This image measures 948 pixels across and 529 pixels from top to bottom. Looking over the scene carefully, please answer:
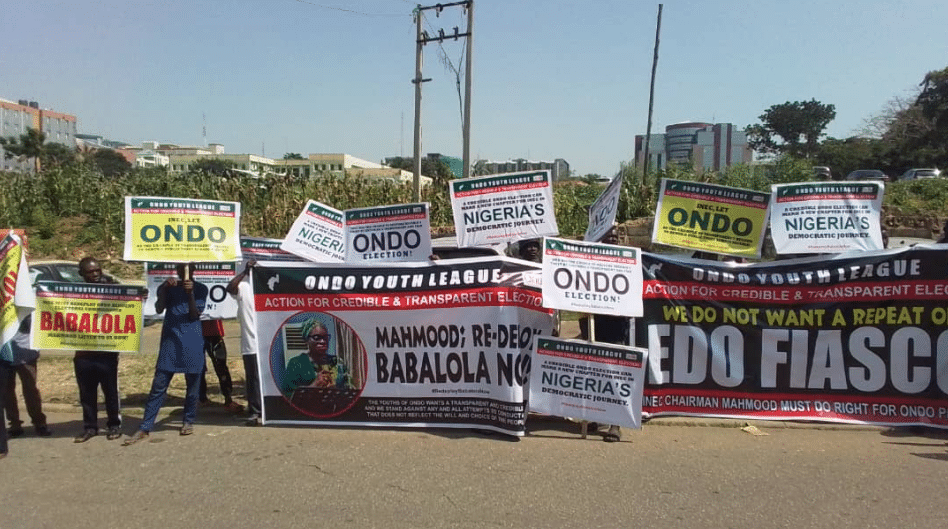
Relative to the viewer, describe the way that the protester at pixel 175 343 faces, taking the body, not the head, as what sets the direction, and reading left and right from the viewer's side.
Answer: facing the viewer

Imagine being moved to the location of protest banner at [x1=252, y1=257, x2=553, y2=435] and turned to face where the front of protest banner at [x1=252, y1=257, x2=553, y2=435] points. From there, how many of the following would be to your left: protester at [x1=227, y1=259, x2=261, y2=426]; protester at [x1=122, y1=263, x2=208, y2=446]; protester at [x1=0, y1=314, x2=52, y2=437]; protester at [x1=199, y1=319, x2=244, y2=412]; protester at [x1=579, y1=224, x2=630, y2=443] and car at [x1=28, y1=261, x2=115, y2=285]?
1

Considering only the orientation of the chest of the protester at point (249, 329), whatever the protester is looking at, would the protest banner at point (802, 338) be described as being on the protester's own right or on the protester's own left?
on the protester's own left

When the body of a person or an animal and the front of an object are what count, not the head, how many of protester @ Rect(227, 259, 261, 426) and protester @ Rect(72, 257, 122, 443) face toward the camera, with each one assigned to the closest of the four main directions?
2

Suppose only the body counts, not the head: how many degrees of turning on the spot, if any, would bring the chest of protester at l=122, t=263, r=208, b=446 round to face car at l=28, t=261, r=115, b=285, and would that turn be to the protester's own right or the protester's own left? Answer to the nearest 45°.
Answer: approximately 180°

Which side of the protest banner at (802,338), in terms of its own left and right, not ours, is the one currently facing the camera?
front

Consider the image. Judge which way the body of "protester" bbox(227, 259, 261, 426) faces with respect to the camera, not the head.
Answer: toward the camera

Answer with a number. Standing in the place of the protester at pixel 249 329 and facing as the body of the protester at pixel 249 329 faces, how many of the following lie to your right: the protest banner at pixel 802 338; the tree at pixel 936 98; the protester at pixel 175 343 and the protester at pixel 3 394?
2

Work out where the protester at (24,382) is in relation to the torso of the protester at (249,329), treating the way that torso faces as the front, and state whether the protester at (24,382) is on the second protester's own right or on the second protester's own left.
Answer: on the second protester's own right

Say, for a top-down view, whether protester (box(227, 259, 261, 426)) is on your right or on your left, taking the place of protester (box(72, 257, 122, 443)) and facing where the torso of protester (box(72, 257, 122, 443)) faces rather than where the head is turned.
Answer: on your left

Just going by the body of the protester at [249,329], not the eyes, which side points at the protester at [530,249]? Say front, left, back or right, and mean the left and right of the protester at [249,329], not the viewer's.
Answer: left

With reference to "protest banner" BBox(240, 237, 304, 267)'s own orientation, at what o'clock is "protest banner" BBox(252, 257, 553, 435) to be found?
"protest banner" BBox(252, 257, 553, 435) is roughly at 11 o'clock from "protest banner" BBox(240, 237, 304, 267).

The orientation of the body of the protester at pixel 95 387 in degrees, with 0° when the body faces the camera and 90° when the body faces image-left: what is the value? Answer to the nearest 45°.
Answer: approximately 0°

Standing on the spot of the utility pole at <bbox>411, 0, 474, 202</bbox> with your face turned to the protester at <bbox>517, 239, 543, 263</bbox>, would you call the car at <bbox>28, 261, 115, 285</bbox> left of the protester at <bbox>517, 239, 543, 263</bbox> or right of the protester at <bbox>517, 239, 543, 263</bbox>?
right
